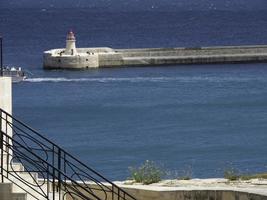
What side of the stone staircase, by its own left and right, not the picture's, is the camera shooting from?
right

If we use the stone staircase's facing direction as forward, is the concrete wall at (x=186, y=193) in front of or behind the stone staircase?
in front
